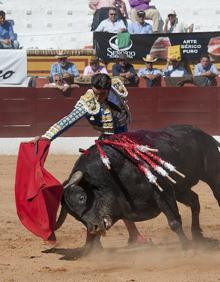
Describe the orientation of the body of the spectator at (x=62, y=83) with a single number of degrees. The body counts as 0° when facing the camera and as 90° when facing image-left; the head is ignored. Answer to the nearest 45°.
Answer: approximately 0°

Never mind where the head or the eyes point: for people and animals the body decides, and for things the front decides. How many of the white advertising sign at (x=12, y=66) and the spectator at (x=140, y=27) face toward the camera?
2

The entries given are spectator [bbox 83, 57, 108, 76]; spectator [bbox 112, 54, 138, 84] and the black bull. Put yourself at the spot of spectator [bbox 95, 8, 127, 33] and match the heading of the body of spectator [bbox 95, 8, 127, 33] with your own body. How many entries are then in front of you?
3

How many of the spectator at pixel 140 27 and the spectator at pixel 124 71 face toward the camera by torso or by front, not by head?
2

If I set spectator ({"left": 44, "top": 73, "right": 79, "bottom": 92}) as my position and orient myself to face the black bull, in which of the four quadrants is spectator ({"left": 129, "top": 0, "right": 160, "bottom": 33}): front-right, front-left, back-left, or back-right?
back-left

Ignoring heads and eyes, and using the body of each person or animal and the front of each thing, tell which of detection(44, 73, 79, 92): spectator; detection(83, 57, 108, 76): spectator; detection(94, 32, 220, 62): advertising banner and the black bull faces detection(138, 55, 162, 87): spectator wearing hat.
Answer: the advertising banner

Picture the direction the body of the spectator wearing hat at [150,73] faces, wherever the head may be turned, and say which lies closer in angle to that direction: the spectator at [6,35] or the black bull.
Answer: the black bull

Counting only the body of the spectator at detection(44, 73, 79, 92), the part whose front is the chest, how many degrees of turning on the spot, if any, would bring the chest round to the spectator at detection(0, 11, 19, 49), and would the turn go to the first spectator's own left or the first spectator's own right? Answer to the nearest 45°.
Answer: approximately 135° to the first spectator's own right
